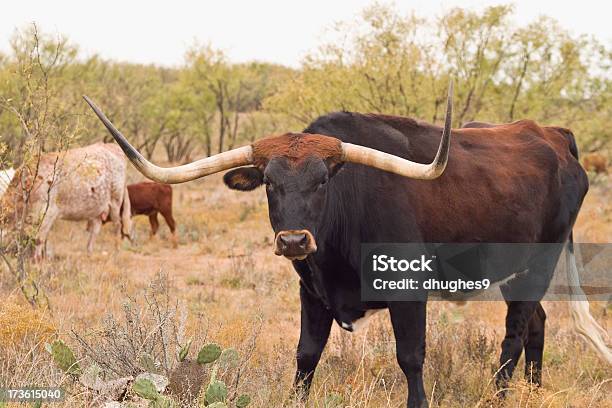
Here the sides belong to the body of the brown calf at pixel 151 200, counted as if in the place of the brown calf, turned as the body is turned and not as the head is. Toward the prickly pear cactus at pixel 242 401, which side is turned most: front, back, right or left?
left

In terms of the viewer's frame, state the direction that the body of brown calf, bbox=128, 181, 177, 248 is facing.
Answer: to the viewer's left

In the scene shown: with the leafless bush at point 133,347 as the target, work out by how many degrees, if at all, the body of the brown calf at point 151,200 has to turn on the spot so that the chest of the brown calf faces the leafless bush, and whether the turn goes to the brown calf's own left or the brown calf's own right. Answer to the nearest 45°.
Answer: approximately 90° to the brown calf's own left

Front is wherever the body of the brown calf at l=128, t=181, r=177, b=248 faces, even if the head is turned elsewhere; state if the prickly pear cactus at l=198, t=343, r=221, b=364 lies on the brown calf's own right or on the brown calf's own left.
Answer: on the brown calf's own left

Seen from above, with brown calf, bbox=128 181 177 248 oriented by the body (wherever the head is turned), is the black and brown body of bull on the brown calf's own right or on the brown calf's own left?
on the brown calf's own left

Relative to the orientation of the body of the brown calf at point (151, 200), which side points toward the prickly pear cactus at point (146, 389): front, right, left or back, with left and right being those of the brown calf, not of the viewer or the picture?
left

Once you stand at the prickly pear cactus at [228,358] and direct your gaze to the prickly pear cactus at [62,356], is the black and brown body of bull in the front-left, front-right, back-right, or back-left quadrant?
back-right

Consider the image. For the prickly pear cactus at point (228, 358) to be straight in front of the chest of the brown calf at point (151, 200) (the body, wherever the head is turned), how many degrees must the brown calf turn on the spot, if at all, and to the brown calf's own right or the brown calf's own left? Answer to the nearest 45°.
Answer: approximately 90° to the brown calf's own left
